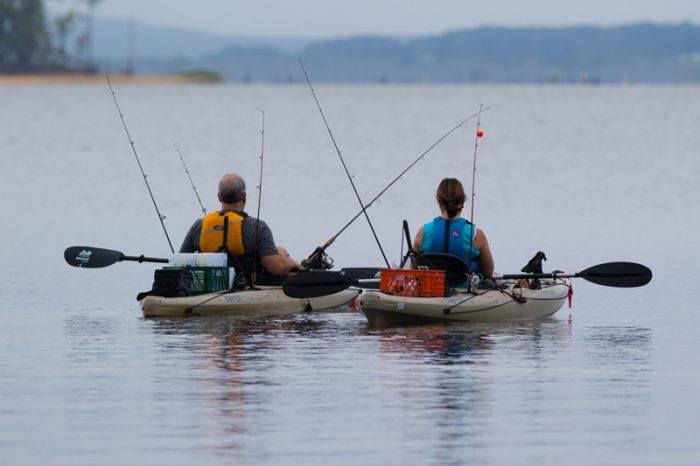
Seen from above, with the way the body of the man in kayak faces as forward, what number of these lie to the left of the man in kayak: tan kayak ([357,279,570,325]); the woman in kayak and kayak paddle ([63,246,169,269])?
1

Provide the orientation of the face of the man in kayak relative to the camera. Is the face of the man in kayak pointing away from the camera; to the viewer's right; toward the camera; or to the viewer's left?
away from the camera

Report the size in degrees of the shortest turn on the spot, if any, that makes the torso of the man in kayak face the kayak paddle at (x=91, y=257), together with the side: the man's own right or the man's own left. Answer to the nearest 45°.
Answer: approximately 90° to the man's own left

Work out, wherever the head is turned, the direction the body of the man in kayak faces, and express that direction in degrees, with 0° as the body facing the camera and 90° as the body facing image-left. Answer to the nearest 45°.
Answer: approximately 225°

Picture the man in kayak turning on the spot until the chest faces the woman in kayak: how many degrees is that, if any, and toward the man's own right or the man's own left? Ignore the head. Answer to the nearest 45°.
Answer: approximately 45° to the man's own right

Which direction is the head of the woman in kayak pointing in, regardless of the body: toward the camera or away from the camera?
away from the camera

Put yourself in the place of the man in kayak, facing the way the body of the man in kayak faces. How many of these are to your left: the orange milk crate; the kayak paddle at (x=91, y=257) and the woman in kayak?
1
